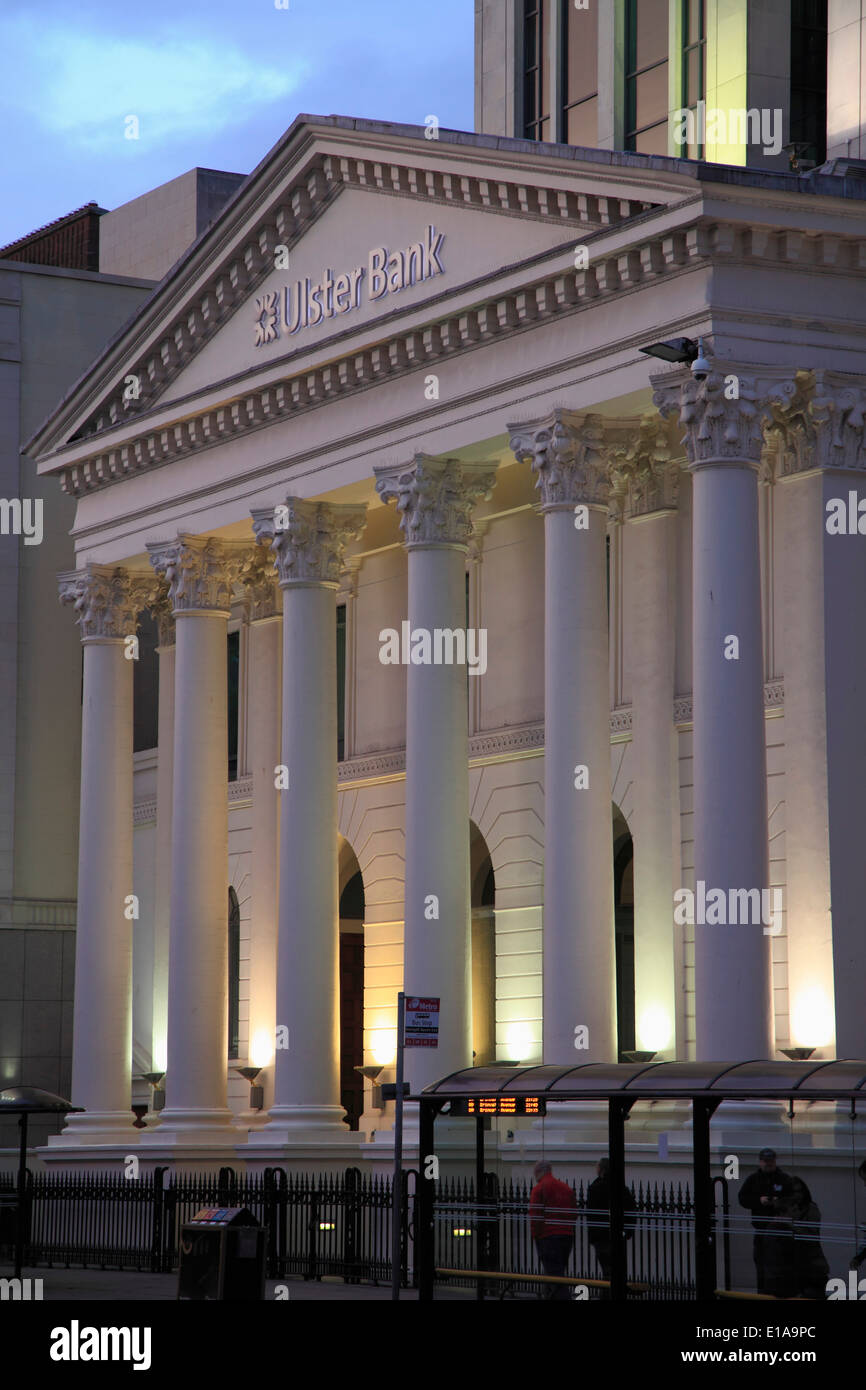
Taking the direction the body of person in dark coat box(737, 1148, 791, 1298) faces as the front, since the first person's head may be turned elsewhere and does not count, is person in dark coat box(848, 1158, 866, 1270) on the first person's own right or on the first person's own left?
on the first person's own left

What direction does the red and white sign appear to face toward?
toward the camera

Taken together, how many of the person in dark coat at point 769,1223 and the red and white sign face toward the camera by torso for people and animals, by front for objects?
2

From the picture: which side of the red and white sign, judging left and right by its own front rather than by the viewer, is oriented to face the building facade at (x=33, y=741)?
back

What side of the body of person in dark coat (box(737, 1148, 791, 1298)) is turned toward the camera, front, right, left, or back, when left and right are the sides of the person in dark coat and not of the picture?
front

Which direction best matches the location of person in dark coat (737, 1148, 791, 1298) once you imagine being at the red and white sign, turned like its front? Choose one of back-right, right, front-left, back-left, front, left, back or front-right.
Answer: front-left

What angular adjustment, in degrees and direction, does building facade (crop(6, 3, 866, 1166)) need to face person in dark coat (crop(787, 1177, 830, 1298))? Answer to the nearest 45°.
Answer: approximately 45° to its left

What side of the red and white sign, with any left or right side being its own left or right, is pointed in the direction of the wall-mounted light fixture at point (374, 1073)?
back

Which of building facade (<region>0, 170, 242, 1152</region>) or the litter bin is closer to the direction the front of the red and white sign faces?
the litter bin

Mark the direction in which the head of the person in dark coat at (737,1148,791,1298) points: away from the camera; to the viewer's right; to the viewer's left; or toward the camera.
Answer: toward the camera

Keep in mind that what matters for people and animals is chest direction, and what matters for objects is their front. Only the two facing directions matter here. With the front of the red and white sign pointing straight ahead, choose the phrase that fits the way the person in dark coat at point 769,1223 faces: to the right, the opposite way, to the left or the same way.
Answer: the same way

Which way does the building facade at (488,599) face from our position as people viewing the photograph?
facing the viewer and to the left of the viewer

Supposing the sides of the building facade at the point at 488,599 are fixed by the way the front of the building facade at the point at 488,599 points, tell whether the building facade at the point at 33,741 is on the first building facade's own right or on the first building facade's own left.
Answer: on the first building facade's own right

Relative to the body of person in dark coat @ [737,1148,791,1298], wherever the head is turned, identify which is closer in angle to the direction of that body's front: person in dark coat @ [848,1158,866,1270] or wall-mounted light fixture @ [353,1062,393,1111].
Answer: the person in dark coat
